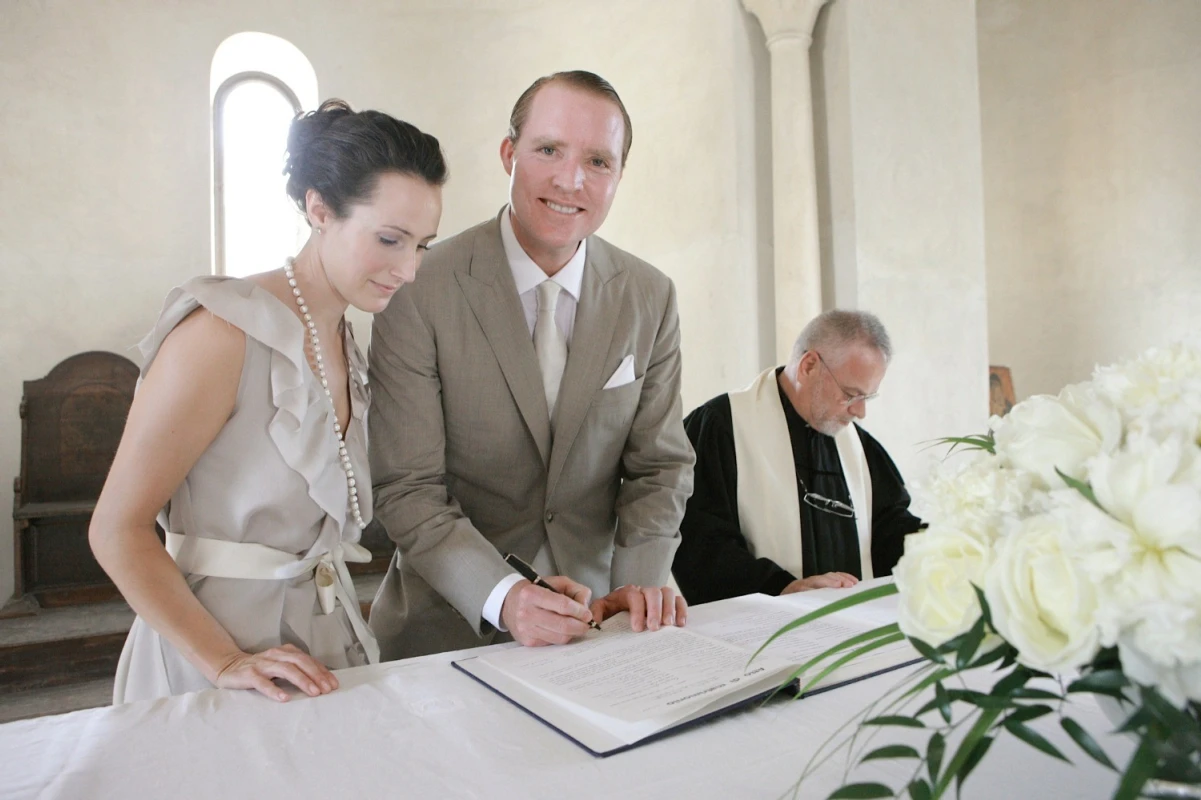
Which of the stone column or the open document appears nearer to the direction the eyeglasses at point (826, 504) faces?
the open document

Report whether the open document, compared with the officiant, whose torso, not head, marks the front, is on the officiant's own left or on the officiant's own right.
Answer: on the officiant's own right

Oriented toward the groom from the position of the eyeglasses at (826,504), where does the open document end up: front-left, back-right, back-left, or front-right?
front-left

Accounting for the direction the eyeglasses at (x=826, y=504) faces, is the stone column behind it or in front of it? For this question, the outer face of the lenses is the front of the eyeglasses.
behind

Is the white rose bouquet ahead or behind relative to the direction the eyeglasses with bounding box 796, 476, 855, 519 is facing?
ahead
